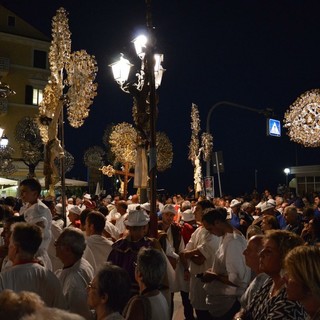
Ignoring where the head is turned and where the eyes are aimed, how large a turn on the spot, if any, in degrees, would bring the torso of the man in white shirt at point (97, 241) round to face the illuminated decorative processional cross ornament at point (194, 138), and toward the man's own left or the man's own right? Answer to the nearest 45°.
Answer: approximately 45° to the man's own right

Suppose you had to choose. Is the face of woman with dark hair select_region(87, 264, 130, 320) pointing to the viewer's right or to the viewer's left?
to the viewer's left

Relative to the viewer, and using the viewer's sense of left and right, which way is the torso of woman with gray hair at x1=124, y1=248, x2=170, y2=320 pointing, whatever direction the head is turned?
facing away from the viewer and to the left of the viewer

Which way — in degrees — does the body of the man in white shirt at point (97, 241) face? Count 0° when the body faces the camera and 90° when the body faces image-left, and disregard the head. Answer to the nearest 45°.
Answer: approximately 135°

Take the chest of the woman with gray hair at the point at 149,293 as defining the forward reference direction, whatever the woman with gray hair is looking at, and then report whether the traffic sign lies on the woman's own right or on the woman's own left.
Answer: on the woman's own right

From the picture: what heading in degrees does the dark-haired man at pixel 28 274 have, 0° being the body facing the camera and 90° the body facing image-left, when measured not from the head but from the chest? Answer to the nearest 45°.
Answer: approximately 135°
